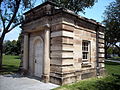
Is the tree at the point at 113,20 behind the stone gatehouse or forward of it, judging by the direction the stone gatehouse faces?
behind

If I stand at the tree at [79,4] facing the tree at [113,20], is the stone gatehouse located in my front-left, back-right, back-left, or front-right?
back-right

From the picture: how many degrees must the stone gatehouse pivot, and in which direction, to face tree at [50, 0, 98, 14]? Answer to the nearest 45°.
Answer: approximately 135° to its right

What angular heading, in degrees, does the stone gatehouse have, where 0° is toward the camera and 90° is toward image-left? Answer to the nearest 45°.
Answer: approximately 45°
